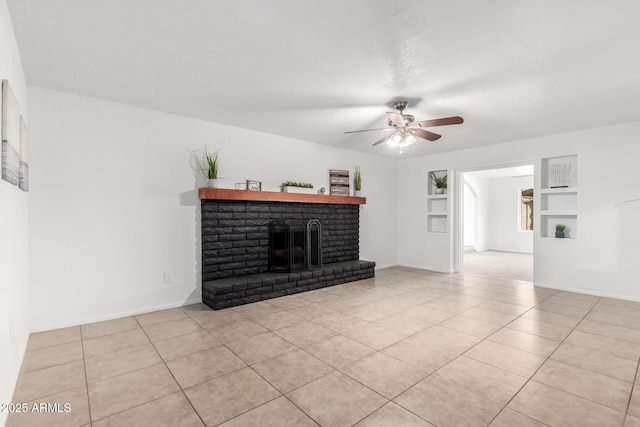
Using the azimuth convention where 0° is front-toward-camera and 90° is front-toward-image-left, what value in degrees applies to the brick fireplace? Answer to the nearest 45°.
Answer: approximately 315°

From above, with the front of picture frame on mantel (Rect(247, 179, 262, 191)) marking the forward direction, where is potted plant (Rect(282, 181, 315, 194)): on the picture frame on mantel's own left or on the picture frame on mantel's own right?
on the picture frame on mantel's own left

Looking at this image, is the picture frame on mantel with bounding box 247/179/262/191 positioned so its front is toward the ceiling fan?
yes

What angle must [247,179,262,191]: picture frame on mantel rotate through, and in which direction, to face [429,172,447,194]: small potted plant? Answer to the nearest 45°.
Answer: approximately 45° to its left

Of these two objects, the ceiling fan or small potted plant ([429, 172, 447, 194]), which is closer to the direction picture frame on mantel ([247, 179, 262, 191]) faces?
the ceiling fan

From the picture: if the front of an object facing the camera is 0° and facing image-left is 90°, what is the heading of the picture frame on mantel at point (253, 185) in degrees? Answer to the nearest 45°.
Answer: approximately 315°
